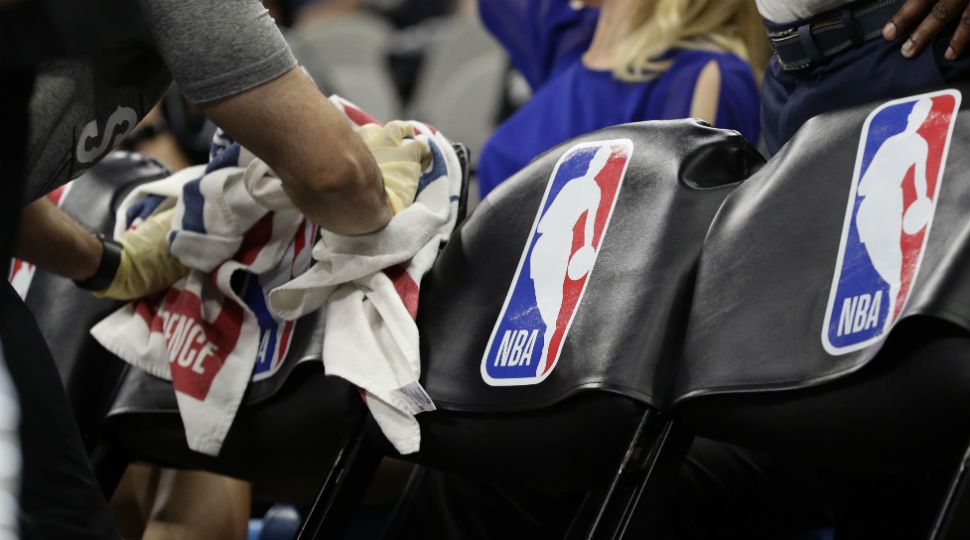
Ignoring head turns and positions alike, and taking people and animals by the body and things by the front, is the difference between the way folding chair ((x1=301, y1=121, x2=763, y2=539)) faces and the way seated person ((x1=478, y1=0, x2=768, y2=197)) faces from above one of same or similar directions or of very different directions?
same or similar directions

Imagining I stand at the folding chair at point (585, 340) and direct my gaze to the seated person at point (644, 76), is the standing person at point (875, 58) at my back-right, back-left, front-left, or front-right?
front-right
